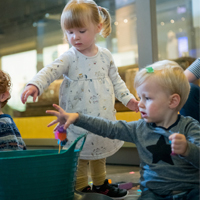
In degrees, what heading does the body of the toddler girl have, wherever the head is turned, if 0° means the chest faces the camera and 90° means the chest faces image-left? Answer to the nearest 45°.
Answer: approximately 0°

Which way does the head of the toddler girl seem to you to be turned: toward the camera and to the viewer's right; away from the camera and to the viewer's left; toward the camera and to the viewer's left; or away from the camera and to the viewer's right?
toward the camera and to the viewer's left
